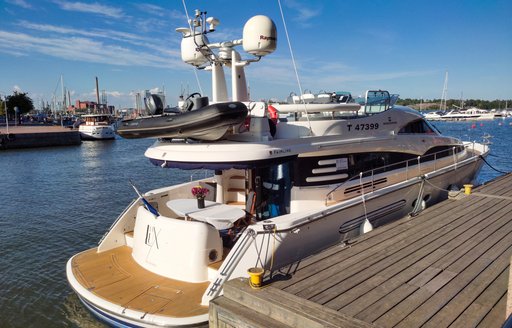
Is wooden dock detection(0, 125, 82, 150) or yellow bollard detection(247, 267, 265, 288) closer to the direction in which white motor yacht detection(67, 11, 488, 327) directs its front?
the wooden dock

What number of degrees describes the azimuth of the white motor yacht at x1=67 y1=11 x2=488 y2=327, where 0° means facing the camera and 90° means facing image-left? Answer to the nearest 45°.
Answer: approximately 225°

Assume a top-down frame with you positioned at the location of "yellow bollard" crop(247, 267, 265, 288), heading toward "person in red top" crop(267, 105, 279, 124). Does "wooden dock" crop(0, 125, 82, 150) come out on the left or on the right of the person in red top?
left

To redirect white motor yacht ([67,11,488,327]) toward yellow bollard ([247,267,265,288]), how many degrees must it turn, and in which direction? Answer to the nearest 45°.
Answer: approximately 135° to its right

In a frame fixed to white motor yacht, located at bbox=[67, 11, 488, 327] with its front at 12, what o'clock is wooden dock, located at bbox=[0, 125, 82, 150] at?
The wooden dock is roughly at 9 o'clock from the white motor yacht.
